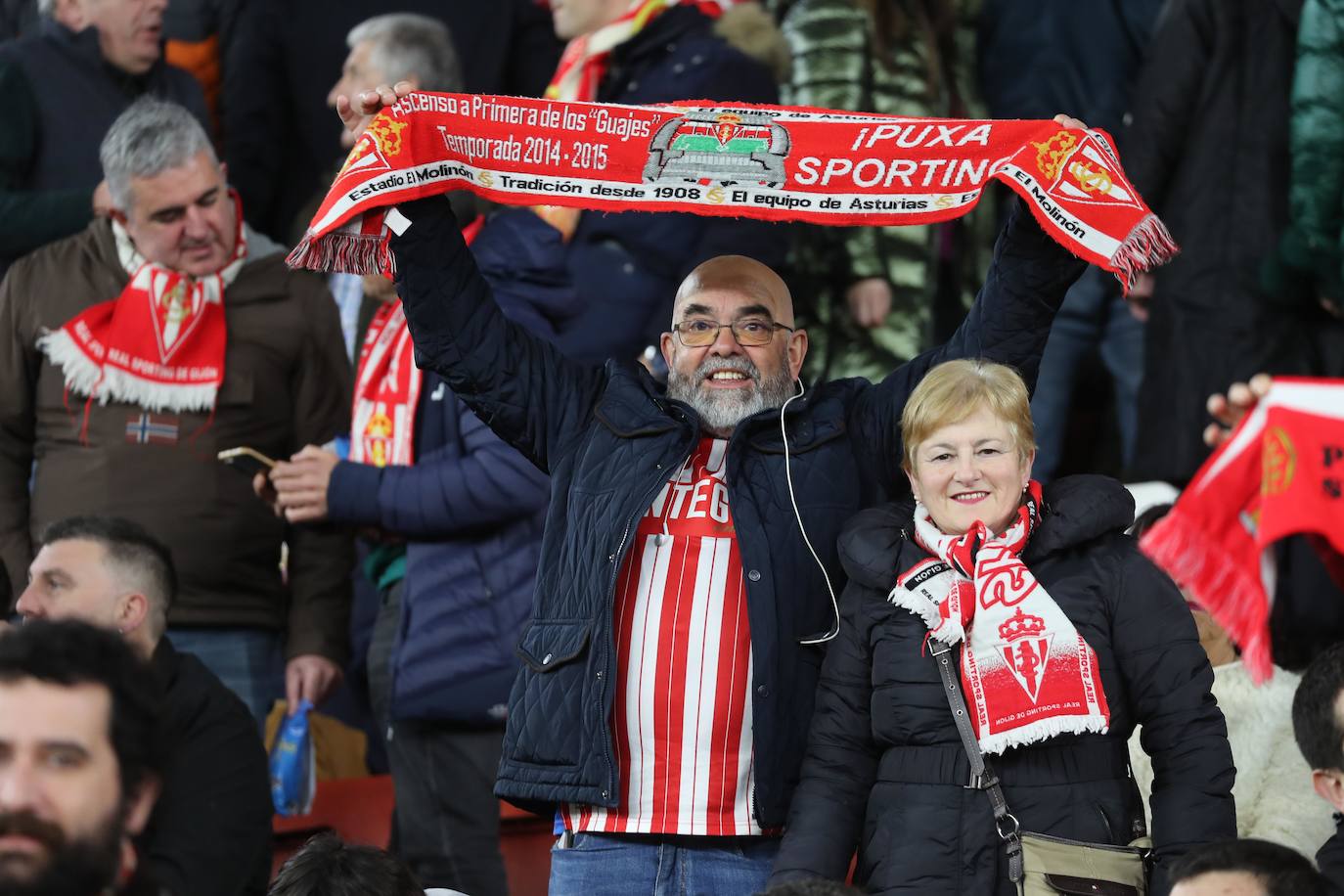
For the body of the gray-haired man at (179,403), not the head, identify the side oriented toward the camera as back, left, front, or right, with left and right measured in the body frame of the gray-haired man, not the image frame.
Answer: front

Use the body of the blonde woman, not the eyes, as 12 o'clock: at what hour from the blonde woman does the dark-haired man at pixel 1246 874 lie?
The dark-haired man is roughly at 10 o'clock from the blonde woman.

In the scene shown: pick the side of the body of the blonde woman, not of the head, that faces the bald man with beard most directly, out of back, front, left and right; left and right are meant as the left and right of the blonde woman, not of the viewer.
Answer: right

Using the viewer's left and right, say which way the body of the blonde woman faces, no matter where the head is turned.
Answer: facing the viewer

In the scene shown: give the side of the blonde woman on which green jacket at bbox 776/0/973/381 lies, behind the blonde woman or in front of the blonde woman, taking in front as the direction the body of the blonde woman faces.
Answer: behind

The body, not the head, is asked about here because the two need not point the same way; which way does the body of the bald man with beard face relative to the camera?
toward the camera

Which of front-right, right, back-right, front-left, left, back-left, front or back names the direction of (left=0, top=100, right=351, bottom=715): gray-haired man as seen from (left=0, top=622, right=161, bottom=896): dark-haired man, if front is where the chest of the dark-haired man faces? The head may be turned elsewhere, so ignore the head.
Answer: back-right

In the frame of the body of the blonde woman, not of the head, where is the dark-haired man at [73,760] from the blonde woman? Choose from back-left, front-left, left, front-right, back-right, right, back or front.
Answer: front-right

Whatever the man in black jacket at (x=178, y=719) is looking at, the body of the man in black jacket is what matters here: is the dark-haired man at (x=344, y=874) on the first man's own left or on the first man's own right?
on the first man's own left

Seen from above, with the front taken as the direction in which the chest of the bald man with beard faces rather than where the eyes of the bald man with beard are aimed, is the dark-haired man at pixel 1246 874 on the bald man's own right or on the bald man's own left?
on the bald man's own left

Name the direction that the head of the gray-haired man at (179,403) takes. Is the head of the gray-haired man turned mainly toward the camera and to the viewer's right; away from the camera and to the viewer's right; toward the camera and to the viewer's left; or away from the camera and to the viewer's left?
toward the camera and to the viewer's right

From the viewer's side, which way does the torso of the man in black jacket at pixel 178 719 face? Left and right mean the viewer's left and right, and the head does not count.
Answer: facing to the left of the viewer

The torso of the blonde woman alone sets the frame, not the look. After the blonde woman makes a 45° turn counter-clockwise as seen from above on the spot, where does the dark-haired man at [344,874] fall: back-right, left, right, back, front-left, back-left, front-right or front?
back-right

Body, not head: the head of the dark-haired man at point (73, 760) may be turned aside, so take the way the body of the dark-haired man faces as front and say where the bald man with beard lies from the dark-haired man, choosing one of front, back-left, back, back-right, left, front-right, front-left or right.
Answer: back
